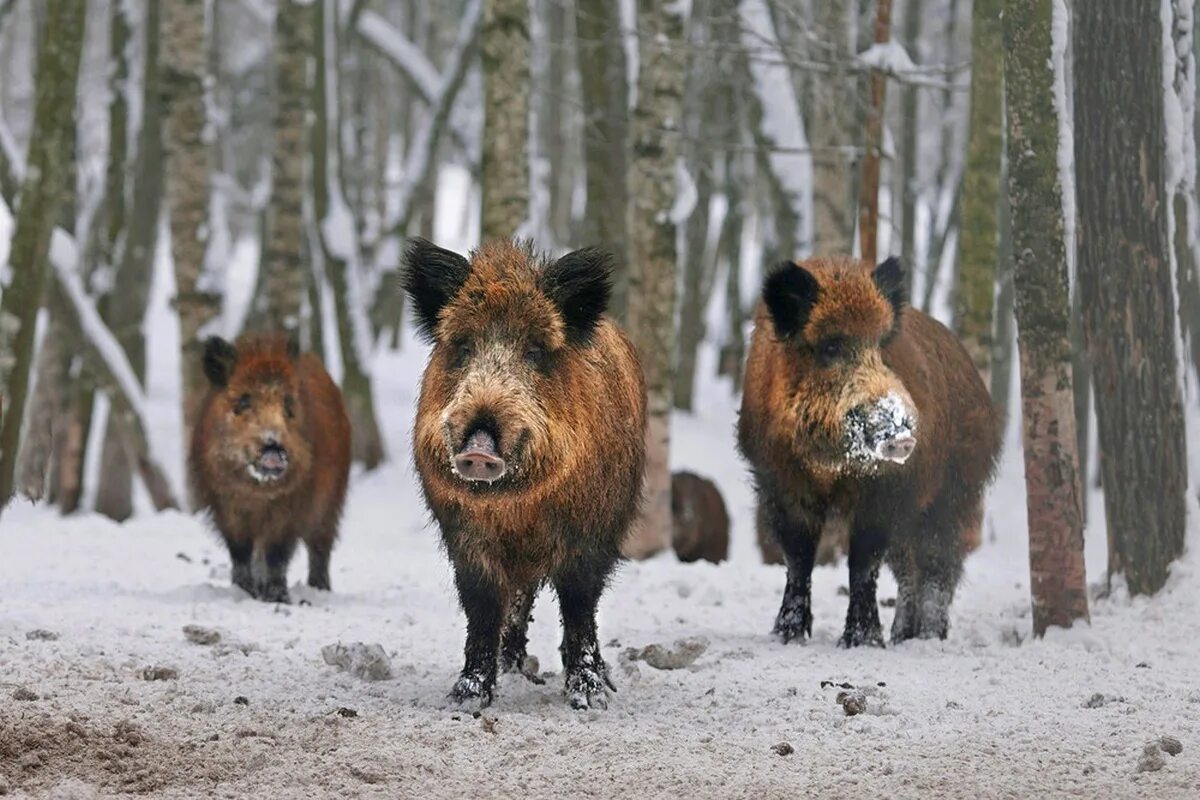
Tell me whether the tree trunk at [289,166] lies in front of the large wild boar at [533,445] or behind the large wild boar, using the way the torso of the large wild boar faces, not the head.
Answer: behind

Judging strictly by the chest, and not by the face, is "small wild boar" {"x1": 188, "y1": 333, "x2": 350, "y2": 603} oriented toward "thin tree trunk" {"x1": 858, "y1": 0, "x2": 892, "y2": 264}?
no

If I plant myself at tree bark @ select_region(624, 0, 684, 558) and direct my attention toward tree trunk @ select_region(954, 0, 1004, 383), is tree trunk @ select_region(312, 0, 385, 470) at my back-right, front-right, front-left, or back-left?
back-left

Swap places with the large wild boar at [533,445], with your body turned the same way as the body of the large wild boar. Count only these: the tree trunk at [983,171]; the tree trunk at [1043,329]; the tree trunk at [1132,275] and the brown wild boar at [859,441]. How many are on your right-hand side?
0

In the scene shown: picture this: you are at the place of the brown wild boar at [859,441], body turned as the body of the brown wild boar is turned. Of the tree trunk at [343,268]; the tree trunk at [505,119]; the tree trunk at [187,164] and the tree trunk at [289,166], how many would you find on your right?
4

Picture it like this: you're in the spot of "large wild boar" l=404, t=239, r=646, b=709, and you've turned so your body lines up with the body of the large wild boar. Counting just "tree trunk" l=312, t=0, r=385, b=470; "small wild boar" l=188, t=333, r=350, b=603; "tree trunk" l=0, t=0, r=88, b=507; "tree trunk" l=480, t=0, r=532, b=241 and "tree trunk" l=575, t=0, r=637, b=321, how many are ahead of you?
0

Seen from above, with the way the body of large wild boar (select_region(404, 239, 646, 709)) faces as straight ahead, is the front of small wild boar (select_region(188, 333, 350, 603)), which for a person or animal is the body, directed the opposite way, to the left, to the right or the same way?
the same way

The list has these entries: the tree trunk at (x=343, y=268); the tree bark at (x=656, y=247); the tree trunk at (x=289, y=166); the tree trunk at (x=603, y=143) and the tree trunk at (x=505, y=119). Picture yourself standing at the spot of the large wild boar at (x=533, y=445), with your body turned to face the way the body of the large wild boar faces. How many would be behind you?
5

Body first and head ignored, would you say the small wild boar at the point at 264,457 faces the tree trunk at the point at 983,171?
no

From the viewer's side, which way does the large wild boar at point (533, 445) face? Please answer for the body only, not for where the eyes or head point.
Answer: toward the camera

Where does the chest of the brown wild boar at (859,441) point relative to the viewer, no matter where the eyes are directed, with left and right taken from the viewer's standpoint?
facing the viewer and to the left of the viewer

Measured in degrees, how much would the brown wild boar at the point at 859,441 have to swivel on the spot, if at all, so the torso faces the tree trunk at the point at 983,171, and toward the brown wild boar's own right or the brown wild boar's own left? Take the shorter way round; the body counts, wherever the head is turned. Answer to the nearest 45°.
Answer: approximately 135° to the brown wild boar's own right

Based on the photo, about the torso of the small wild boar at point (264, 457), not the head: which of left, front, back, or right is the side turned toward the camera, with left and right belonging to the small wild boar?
front

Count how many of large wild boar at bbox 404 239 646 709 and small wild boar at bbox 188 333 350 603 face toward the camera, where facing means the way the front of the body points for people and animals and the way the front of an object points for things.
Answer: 2
